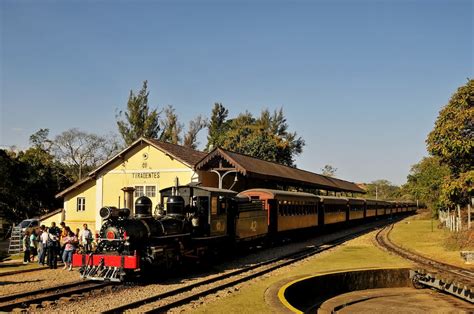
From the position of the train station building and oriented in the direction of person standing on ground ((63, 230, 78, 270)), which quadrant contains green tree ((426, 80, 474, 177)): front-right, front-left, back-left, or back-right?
front-left

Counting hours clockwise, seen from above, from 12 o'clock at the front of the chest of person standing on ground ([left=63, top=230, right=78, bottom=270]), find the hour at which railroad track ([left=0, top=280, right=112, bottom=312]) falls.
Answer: The railroad track is roughly at 12 o'clock from the person standing on ground.

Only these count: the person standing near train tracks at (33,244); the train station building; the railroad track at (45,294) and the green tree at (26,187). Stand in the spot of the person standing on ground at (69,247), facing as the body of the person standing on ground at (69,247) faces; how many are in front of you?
1

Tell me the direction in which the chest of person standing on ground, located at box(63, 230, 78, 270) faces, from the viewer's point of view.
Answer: toward the camera

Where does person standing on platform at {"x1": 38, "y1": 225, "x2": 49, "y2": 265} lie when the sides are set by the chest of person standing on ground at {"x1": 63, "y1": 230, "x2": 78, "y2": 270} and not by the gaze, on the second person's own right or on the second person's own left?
on the second person's own right

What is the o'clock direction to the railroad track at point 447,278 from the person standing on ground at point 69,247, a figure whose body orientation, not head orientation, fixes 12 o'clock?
The railroad track is roughly at 10 o'clock from the person standing on ground.

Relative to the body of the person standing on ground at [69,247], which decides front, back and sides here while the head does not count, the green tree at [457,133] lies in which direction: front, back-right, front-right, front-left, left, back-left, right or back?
left

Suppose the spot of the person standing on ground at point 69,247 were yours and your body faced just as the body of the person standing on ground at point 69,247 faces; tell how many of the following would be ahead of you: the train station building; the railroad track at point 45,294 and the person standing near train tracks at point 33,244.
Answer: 1

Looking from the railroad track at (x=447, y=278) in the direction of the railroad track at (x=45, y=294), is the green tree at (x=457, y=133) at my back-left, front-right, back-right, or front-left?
back-right

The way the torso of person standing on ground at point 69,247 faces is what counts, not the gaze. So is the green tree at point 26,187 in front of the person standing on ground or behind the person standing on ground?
behind

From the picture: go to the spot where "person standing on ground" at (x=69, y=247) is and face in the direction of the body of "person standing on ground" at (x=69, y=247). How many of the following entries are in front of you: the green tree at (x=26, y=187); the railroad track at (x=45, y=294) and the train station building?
1
